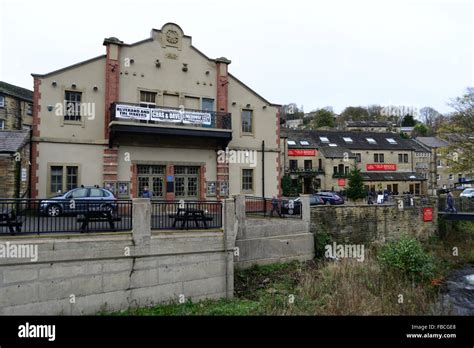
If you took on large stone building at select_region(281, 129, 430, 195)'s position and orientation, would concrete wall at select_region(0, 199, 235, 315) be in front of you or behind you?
in front

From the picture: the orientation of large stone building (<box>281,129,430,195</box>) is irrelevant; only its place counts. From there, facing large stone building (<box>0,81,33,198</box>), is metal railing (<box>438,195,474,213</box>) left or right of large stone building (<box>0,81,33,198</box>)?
left

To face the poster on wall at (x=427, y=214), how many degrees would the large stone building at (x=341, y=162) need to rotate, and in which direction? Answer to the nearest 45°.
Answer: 0° — it already faces it

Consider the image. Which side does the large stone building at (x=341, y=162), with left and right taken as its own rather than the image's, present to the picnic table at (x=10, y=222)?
front

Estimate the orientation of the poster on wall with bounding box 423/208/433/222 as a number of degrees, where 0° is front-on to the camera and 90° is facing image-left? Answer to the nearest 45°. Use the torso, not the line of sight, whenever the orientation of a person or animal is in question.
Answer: approximately 0°

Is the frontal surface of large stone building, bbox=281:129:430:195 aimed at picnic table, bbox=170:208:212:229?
yes

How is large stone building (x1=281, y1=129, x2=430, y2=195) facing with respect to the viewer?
toward the camera

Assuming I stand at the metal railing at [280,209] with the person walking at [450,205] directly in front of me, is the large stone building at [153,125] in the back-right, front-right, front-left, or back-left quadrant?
back-left

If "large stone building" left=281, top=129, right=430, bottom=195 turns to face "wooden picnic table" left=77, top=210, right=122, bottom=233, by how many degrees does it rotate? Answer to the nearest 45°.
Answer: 0° — it already faces it

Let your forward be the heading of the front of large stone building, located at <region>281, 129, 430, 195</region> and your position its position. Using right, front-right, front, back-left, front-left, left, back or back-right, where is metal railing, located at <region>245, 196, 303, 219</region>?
front

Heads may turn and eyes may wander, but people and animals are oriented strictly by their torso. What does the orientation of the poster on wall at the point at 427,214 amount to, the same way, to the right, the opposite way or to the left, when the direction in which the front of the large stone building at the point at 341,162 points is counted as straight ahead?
the same way

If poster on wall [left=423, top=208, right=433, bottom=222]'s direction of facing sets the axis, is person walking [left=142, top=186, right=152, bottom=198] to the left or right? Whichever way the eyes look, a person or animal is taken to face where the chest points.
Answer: on its right

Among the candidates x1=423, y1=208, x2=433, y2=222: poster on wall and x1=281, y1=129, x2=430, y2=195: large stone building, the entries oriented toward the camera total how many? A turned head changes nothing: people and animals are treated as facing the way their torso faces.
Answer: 2
